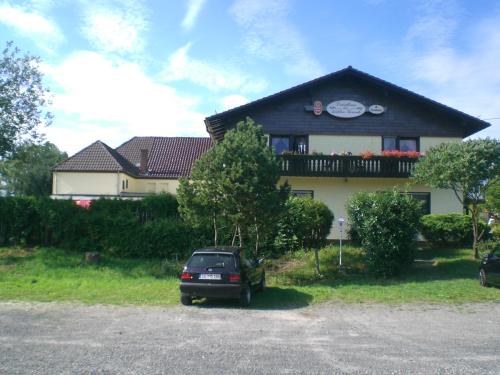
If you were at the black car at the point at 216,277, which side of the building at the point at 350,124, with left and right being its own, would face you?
front

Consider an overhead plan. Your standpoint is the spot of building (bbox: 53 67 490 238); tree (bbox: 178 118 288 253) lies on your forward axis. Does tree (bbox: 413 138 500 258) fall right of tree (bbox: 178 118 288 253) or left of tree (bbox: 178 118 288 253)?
left

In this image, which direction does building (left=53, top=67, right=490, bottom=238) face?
toward the camera

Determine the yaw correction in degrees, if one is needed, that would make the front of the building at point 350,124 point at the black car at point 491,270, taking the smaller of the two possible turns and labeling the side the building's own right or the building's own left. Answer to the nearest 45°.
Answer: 0° — it already faces it

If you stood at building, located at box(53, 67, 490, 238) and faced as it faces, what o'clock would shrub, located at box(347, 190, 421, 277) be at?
The shrub is roughly at 12 o'clock from the building.

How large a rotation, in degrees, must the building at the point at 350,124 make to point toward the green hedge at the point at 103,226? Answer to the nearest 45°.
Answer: approximately 45° to its right
